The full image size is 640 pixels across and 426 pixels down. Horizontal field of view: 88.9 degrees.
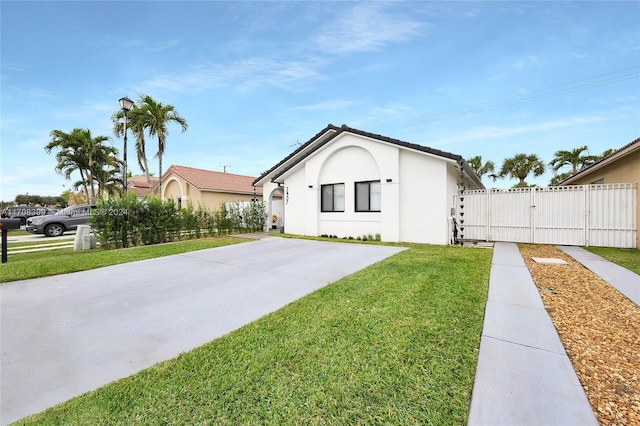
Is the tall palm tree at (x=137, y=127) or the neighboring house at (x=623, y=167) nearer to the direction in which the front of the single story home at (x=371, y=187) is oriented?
the tall palm tree

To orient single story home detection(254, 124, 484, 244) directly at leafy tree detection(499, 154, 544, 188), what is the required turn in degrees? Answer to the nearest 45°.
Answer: approximately 180°

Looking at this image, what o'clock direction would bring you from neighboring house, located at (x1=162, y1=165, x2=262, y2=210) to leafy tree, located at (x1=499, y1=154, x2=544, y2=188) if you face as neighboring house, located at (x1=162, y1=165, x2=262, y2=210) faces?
The leafy tree is roughly at 8 o'clock from the neighboring house.

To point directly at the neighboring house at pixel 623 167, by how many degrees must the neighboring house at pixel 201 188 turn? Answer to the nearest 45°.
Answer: approximately 90° to its left

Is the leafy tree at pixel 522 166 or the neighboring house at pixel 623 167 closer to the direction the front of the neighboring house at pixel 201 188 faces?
the neighboring house

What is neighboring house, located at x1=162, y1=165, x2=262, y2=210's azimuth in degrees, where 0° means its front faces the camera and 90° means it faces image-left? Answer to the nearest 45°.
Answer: approximately 45°

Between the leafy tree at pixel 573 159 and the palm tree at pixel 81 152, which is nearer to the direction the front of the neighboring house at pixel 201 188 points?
the palm tree

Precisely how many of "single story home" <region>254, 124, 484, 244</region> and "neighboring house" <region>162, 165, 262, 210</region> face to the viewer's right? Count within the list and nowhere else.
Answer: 0

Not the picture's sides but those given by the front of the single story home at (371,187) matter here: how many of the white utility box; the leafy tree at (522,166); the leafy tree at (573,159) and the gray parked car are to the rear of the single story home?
2

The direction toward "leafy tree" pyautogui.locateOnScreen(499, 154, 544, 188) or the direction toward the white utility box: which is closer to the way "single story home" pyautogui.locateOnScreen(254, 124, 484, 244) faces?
the white utility box

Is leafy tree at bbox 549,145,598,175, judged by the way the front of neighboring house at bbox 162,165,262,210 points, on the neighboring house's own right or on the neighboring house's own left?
on the neighboring house's own left

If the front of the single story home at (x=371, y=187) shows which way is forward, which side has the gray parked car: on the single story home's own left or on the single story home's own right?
on the single story home's own right

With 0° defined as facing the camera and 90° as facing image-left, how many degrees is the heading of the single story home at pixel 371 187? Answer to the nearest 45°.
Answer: approximately 45°
